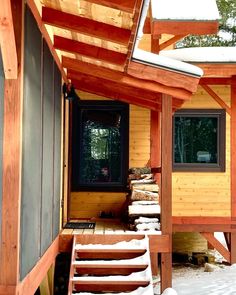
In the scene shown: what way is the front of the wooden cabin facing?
toward the camera

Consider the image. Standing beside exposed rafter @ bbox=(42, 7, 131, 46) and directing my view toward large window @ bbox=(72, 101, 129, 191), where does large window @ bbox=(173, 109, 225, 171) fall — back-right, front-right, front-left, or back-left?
front-right
